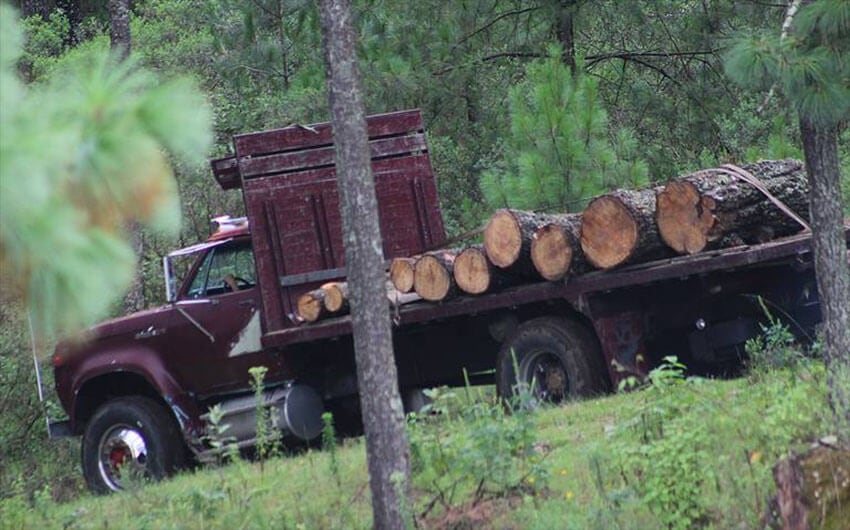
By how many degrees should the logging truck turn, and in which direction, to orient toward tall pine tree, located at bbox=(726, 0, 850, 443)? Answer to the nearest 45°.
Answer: approximately 135° to its left

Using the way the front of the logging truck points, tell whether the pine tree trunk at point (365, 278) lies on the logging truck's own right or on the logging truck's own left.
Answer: on the logging truck's own left

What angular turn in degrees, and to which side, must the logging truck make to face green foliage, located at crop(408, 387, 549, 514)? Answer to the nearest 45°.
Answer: approximately 90° to its left

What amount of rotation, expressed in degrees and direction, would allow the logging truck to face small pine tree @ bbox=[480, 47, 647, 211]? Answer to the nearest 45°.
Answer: approximately 135° to its right

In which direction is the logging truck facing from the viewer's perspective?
to the viewer's left
